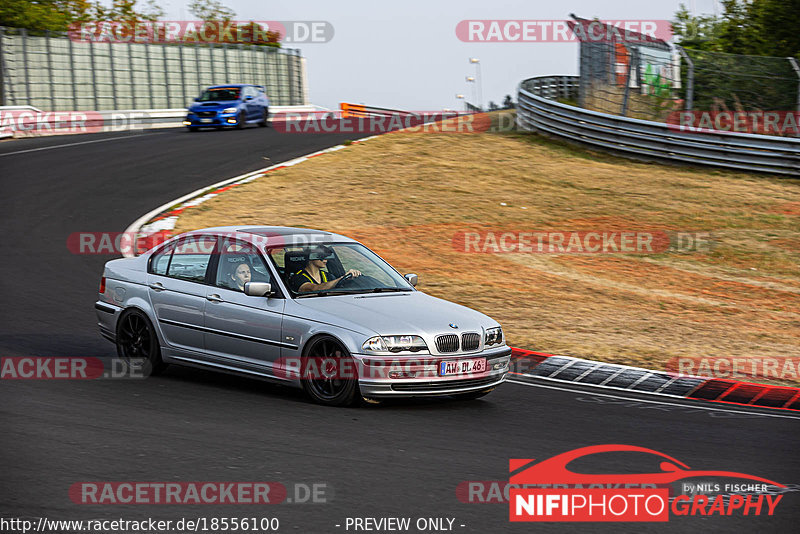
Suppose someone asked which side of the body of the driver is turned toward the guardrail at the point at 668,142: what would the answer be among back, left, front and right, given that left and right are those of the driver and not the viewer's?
left

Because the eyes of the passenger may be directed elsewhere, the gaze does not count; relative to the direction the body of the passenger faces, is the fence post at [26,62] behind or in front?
behind

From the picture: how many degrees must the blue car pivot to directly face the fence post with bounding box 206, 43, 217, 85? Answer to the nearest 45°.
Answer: approximately 135° to its right

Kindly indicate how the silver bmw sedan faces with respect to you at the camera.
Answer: facing the viewer and to the right of the viewer

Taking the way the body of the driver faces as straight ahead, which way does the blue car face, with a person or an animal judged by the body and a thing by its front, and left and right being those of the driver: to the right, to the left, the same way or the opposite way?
to the right

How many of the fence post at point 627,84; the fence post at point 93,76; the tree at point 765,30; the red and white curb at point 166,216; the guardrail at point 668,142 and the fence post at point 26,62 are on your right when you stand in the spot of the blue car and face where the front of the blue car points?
2

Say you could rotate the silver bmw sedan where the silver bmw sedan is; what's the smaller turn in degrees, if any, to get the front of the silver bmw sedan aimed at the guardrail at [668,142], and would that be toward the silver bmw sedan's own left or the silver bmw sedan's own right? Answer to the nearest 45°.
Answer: approximately 90° to the silver bmw sedan's own left

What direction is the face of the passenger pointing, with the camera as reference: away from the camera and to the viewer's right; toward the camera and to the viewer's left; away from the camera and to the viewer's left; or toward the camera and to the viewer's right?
toward the camera and to the viewer's right

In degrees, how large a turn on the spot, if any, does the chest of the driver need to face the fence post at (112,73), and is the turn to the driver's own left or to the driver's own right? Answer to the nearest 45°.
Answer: approximately 135° to the driver's own left

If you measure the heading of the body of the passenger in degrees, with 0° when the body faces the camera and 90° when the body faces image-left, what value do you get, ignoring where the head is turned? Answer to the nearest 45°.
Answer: approximately 315°

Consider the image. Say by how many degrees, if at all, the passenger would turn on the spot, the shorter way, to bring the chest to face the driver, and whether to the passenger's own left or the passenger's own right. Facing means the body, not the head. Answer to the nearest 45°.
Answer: approximately 45° to the passenger's own left

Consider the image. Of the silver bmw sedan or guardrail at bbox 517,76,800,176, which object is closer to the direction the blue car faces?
the silver bmw sedan

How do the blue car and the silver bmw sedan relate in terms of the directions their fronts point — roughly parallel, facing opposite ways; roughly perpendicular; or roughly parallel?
roughly perpendicular

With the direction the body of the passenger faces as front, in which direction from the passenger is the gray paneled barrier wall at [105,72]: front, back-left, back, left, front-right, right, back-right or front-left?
back-left
